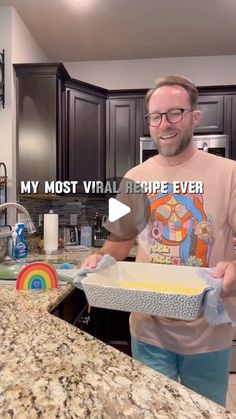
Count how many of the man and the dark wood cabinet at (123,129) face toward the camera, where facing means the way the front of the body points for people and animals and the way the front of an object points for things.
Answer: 2

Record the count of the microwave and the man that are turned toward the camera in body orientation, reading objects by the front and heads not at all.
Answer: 2

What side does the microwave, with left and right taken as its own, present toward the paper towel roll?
right

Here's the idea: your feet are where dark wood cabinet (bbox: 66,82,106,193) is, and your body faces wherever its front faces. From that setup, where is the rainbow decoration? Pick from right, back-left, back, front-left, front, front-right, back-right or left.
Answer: front-right

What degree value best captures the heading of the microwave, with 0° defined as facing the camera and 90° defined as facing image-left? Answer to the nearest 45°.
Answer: approximately 0°

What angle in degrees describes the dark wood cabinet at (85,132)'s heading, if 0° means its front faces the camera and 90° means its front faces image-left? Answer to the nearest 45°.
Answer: approximately 315°

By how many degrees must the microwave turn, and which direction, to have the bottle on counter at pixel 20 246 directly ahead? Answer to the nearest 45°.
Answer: approximately 45° to its right
